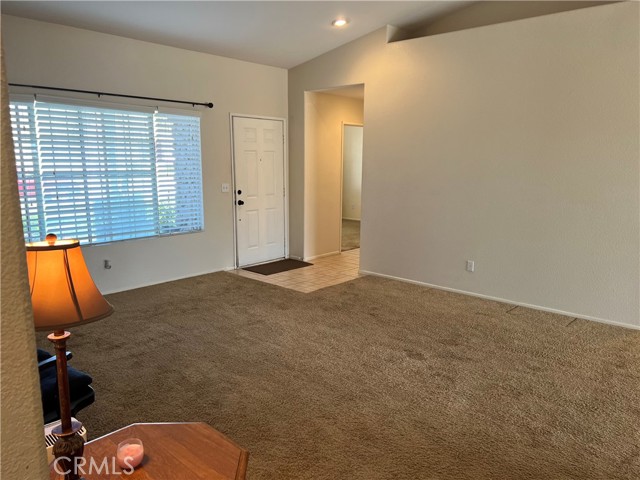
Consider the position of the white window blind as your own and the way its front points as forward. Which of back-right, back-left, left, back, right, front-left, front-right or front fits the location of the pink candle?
front-right

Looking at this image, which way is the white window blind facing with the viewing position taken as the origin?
facing the viewer and to the right of the viewer

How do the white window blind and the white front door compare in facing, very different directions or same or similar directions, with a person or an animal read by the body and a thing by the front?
same or similar directions

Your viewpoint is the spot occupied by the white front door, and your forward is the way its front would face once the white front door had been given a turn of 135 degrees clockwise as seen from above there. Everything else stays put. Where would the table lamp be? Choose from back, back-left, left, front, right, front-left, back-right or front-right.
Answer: left

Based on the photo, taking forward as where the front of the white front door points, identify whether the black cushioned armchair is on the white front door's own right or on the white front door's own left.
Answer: on the white front door's own right

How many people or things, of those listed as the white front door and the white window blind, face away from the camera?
0

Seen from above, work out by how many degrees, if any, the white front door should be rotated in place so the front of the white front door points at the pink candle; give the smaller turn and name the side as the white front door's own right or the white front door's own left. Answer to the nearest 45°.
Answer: approximately 45° to the white front door's own right
